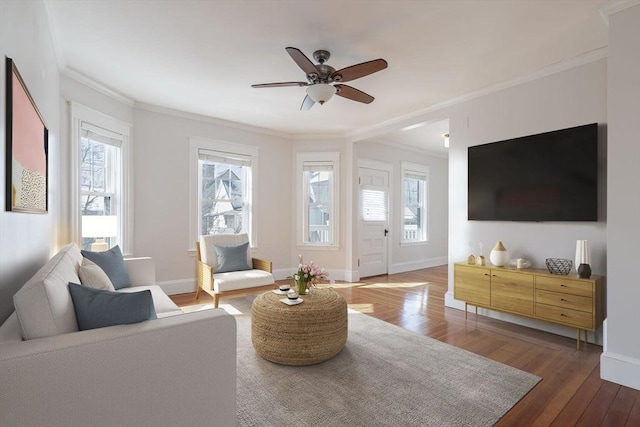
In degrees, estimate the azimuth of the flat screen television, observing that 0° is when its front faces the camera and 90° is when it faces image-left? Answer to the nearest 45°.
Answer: approximately 45°

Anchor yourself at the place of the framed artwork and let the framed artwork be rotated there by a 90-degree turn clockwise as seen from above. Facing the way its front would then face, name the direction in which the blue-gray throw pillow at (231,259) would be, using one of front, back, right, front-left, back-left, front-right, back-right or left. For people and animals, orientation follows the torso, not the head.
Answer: back-left

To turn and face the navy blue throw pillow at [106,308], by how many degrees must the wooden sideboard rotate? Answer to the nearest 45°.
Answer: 0° — it already faces it

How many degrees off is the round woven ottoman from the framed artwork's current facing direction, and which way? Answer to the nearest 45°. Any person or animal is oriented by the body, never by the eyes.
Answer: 0° — it already faces it

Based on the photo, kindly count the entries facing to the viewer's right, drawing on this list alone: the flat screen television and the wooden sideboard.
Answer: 0

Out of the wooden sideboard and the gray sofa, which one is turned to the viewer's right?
the gray sofa

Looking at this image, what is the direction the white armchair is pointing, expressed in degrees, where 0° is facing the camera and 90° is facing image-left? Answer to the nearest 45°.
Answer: approximately 315°

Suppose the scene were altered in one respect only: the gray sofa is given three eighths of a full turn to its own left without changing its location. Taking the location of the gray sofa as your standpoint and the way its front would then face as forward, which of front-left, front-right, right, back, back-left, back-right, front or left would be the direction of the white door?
right

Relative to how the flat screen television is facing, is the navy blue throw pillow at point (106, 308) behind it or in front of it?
in front

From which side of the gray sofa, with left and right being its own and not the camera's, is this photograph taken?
right

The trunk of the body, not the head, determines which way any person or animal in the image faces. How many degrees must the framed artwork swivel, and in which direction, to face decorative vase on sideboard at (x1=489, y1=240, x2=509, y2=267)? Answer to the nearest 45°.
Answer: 0° — it already faces it

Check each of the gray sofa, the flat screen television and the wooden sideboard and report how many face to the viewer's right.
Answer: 1
